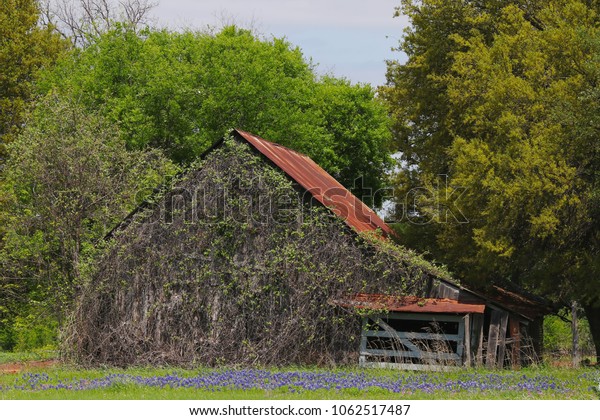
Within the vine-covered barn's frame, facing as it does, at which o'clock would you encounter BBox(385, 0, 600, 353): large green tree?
The large green tree is roughly at 9 o'clock from the vine-covered barn.

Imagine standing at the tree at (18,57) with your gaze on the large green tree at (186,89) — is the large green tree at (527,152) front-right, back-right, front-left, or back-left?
front-right

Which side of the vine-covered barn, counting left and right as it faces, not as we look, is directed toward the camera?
front

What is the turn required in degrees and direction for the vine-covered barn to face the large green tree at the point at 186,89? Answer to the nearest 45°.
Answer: approximately 180°

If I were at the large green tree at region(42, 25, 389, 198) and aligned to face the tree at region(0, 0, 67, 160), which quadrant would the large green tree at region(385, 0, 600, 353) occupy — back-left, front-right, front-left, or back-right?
back-left
